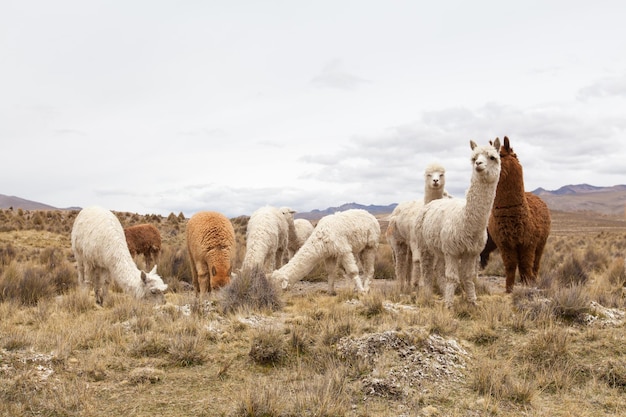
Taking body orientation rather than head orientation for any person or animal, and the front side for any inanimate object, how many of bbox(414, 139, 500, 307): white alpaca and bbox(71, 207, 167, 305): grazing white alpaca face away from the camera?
0

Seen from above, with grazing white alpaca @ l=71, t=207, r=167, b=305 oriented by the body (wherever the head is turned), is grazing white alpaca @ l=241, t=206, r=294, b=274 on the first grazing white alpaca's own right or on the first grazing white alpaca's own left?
on the first grazing white alpaca's own left

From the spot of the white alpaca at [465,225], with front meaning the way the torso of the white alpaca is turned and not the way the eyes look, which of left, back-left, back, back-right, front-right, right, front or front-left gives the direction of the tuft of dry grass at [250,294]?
back-right

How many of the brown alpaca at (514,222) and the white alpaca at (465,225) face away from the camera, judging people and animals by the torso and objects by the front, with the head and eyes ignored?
0

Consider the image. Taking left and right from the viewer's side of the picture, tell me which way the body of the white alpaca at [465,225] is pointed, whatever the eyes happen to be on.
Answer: facing the viewer and to the right of the viewer

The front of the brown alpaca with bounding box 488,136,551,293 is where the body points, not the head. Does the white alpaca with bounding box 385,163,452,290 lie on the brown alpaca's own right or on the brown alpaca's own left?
on the brown alpaca's own right

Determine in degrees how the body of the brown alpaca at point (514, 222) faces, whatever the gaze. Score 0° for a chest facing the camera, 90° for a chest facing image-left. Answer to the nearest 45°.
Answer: approximately 45°

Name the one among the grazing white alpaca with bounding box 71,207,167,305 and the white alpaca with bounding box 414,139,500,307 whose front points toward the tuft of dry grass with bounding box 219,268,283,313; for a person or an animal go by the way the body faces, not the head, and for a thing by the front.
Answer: the grazing white alpaca

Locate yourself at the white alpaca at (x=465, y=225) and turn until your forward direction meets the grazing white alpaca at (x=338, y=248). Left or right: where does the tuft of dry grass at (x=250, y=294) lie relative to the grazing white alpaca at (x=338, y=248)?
left

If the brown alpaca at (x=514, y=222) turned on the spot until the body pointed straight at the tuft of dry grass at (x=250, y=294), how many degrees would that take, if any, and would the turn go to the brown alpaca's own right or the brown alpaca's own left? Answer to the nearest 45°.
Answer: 0° — it already faces it

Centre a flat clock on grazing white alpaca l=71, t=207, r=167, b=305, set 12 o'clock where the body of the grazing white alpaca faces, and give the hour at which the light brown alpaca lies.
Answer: The light brown alpaca is roughly at 11 o'clock from the grazing white alpaca.

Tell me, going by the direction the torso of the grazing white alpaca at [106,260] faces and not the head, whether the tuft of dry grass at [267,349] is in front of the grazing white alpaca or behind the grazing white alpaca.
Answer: in front

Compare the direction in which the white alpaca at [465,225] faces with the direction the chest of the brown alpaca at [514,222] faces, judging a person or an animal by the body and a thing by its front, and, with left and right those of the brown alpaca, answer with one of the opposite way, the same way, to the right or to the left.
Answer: to the left
